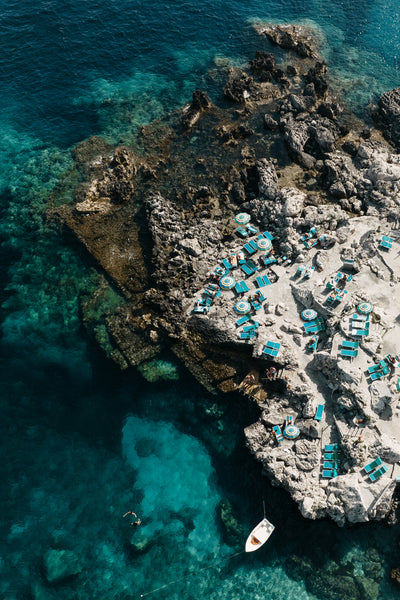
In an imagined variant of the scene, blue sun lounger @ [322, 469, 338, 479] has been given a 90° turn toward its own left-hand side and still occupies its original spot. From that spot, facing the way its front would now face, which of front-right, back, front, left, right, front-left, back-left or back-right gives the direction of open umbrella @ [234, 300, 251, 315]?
back-right

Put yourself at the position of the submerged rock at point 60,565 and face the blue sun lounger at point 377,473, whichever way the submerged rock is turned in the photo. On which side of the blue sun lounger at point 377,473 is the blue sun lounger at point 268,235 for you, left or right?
left

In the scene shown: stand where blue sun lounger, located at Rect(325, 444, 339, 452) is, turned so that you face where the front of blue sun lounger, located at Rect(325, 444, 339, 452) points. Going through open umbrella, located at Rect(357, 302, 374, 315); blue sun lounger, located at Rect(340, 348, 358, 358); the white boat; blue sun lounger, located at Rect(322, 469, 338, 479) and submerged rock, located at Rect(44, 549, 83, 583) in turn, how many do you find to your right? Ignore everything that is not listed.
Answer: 2

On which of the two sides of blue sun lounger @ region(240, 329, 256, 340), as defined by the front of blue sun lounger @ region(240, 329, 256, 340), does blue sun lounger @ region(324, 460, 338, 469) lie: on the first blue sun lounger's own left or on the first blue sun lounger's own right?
on the first blue sun lounger's own left
